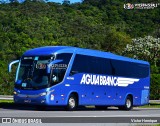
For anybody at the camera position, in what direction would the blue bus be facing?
facing the viewer and to the left of the viewer
